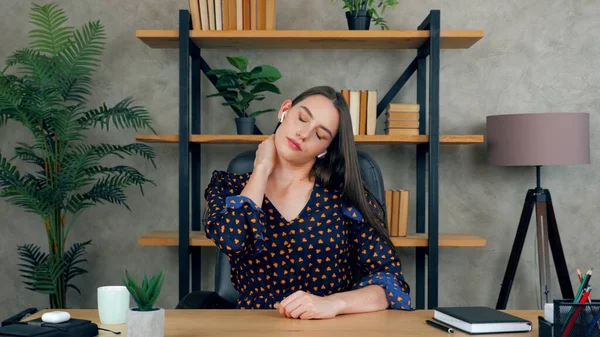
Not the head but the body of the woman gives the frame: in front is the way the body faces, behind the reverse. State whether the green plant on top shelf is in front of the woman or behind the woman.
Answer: behind

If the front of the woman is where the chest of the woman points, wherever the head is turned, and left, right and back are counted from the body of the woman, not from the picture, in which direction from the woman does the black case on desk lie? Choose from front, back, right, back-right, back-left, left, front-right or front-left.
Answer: front-right

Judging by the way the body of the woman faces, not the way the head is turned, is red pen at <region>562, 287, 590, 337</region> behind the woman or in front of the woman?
in front

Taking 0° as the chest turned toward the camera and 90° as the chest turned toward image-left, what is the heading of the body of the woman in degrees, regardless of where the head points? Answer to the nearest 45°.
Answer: approximately 0°

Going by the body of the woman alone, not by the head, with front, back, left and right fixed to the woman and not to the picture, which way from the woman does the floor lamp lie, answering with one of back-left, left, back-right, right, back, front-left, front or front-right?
back-left

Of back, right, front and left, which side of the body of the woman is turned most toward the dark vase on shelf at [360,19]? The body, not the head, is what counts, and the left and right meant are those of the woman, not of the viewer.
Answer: back

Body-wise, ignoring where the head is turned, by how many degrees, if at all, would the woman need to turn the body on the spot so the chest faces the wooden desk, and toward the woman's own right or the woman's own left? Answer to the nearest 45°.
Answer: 0° — they already face it

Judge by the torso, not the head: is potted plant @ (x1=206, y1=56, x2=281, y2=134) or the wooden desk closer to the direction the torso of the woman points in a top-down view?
the wooden desk

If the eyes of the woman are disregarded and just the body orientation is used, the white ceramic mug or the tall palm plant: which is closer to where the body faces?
the white ceramic mug

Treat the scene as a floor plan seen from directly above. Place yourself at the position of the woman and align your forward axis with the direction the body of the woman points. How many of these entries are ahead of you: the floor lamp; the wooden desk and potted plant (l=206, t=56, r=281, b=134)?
1

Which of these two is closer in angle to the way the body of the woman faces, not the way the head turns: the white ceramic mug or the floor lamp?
the white ceramic mug

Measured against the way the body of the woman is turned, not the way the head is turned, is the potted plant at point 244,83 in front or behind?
behind

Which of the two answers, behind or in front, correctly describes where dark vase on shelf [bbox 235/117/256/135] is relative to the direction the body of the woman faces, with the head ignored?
behind
